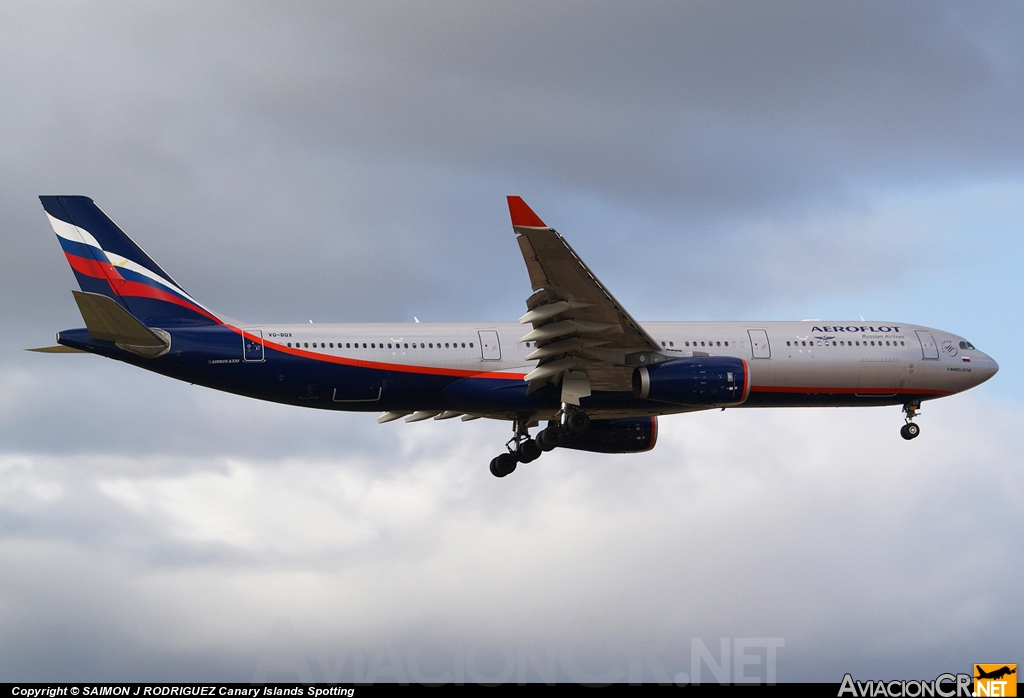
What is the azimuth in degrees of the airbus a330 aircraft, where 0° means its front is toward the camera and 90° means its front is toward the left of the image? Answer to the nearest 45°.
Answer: approximately 270°
